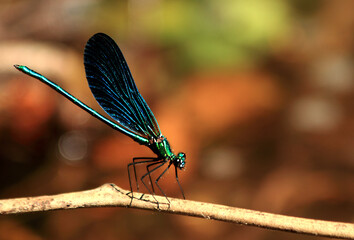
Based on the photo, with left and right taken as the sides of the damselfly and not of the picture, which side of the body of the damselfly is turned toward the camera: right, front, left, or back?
right
